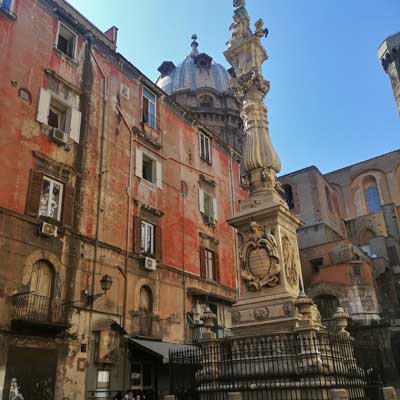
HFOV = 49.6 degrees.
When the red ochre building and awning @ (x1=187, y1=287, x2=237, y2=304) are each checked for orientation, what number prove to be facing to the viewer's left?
0

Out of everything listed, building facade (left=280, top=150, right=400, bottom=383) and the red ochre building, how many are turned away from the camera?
0

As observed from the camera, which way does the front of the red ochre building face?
facing the viewer and to the right of the viewer

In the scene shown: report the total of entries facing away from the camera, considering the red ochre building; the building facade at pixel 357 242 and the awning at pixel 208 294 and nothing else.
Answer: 0

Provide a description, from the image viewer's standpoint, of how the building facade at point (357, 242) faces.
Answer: facing the viewer and to the left of the viewer

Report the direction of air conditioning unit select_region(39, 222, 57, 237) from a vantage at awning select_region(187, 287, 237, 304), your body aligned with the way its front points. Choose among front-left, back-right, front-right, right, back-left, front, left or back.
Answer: right

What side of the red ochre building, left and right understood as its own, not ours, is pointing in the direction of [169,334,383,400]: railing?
front

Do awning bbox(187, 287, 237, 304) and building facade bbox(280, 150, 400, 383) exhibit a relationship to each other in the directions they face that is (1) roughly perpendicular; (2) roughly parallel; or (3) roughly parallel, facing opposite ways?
roughly perpendicular

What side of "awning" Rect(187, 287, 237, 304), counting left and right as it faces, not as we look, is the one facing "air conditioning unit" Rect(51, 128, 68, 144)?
right

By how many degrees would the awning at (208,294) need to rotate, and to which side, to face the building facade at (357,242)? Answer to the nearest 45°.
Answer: approximately 90° to its left

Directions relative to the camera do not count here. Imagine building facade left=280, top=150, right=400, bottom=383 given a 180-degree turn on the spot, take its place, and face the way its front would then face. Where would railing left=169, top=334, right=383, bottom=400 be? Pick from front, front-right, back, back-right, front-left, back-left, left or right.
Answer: back-right

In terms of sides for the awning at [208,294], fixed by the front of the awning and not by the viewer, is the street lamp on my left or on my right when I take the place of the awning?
on my right

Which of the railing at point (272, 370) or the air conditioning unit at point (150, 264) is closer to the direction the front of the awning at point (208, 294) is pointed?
the railing
